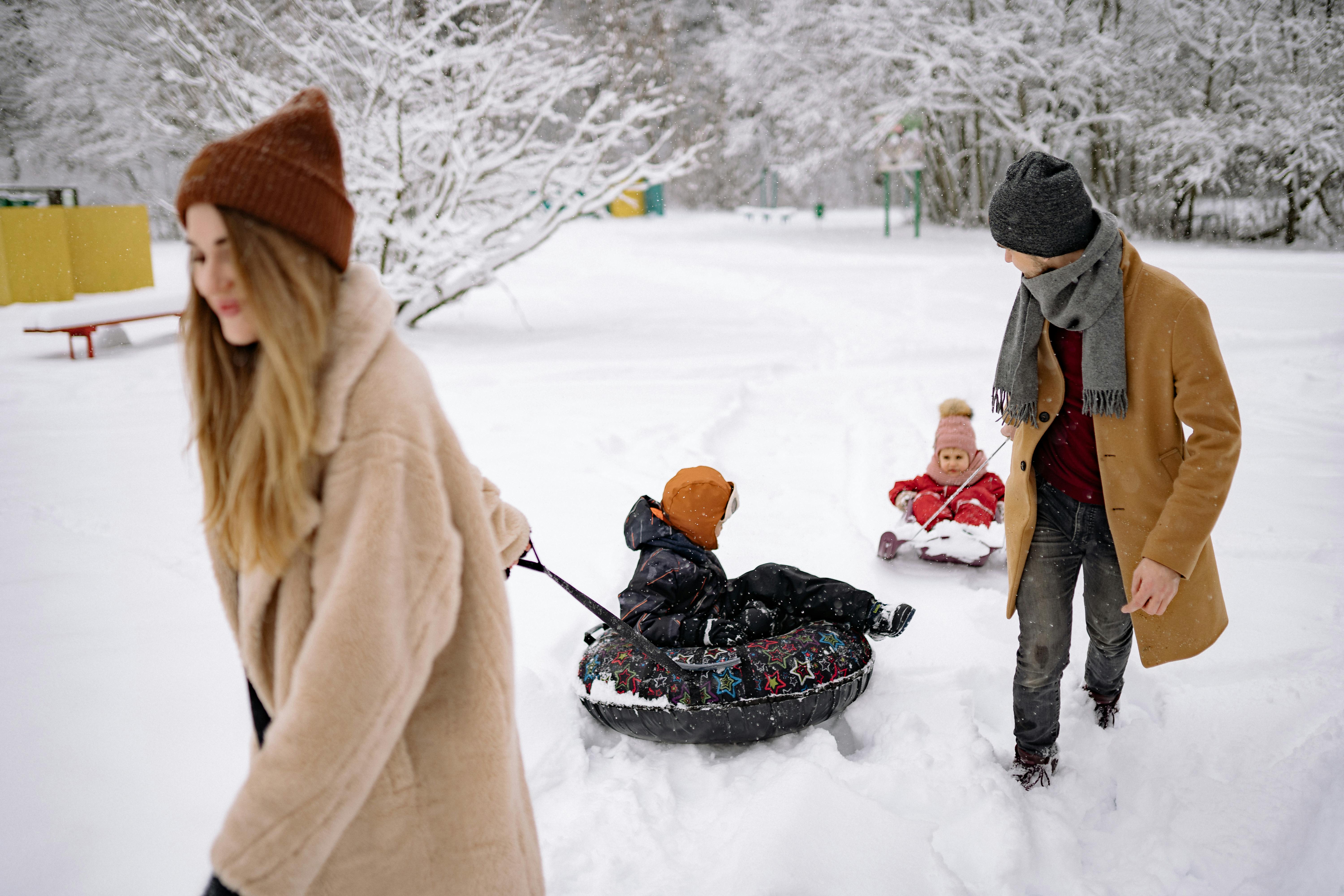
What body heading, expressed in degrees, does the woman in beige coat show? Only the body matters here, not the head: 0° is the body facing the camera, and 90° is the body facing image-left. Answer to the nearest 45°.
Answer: approximately 45°

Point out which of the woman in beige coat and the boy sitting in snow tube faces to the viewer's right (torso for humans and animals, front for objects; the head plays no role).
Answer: the boy sitting in snow tube

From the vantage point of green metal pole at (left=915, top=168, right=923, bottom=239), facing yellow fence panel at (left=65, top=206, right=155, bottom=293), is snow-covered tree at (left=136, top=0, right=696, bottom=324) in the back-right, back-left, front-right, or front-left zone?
front-left

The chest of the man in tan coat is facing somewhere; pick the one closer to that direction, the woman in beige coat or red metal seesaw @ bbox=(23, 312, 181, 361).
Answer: the woman in beige coat

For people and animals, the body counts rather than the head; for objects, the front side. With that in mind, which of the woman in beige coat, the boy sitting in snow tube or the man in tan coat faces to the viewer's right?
the boy sitting in snow tube

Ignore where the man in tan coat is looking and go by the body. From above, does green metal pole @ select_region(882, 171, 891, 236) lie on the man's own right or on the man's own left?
on the man's own right

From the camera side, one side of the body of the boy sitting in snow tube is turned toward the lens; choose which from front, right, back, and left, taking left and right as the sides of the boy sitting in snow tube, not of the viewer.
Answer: right

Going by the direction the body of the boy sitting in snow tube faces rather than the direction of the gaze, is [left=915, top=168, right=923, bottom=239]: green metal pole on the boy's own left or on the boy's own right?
on the boy's own left

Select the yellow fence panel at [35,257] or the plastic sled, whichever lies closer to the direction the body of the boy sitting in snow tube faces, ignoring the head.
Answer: the plastic sled

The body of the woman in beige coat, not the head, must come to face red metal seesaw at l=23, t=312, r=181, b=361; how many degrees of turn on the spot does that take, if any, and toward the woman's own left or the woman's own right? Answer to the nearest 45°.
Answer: approximately 135° to the woman's own right

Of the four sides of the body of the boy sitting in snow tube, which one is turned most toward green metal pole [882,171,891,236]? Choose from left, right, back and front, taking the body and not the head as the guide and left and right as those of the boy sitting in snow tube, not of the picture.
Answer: left

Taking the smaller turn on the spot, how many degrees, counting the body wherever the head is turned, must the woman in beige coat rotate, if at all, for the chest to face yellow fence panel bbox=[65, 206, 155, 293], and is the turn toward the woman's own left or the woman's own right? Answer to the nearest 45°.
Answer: approximately 135° to the woman's own right
